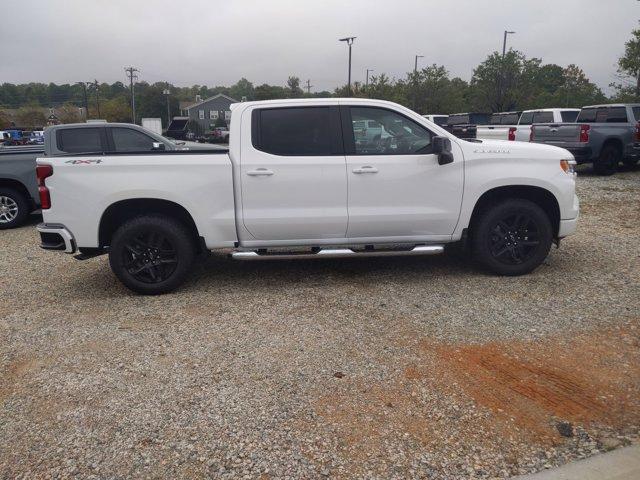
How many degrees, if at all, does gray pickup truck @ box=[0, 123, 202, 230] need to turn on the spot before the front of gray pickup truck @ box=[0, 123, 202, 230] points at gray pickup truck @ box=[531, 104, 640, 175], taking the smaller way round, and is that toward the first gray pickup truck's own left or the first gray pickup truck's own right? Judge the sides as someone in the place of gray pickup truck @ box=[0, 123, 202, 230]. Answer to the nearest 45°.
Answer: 0° — it already faces it

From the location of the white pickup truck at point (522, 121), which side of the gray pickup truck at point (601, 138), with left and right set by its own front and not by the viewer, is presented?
left

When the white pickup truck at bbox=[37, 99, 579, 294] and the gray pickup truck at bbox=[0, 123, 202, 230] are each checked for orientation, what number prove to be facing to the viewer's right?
2

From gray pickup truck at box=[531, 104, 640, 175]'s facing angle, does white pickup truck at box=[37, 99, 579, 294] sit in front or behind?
behind

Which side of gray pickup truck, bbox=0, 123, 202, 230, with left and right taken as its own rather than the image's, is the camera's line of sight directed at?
right

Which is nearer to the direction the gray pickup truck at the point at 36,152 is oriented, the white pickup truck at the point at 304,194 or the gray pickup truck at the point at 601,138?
the gray pickup truck

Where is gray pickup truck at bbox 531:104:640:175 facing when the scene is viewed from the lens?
facing away from the viewer and to the right of the viewer

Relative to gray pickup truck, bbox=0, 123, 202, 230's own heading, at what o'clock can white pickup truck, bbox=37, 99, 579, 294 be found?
The white pickup truck is roughly at 2 o'clock from the gray pickup truck.

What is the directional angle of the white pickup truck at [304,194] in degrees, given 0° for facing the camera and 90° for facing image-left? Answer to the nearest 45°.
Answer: approximately 270°

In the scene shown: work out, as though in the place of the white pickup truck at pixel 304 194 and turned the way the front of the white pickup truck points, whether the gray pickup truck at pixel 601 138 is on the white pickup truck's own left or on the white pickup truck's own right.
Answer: on the white pickup truck's own left
